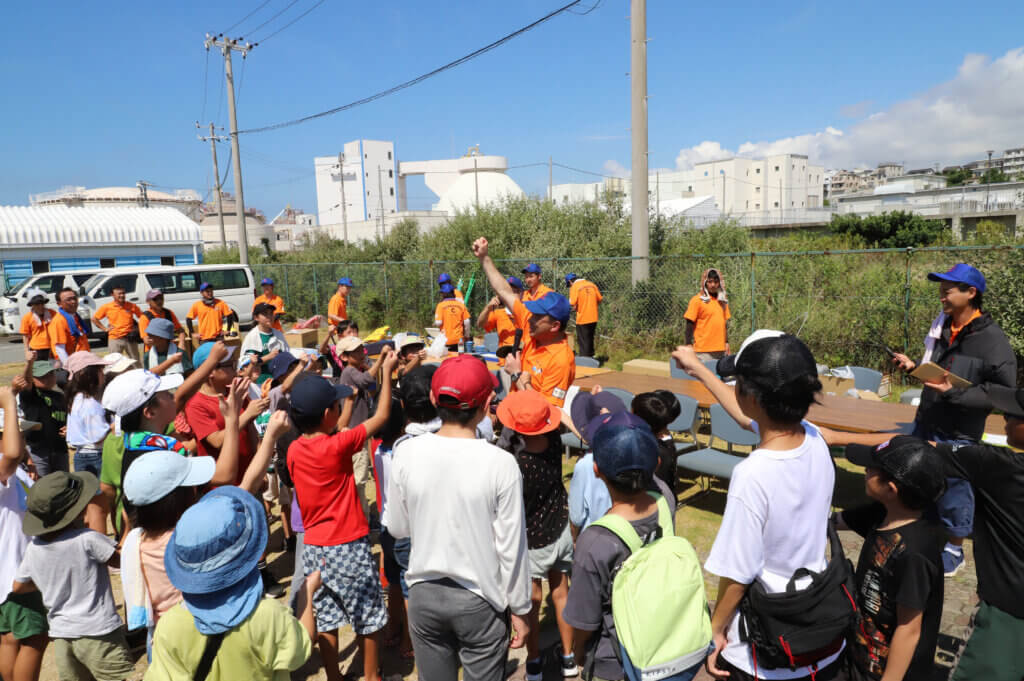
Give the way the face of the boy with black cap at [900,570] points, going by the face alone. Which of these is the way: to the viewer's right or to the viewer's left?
to the viewer's left

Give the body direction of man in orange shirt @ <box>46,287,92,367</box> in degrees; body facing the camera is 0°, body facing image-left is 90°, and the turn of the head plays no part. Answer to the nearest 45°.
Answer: approximately 315°

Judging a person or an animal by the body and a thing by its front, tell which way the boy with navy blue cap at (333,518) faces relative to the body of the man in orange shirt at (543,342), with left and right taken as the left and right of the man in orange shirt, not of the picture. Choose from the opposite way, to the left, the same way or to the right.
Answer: the opposite way

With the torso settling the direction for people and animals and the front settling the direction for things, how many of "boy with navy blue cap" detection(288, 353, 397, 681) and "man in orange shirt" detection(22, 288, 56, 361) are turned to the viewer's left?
0

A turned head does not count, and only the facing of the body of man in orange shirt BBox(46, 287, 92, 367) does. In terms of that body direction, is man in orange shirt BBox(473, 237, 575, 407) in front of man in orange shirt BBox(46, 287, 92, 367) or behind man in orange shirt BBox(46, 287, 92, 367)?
in front

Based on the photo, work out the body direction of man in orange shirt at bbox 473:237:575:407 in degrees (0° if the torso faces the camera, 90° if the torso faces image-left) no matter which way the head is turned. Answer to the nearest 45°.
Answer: approximately 45°

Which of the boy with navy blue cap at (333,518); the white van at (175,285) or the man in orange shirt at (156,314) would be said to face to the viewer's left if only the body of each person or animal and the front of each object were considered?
the white van

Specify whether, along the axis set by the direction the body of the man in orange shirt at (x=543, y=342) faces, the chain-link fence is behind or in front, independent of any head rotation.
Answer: behind

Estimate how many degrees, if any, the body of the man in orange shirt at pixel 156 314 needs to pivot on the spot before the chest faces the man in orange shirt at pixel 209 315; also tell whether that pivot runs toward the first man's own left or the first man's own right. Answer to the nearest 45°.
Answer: approximately 90° to the first man's own left

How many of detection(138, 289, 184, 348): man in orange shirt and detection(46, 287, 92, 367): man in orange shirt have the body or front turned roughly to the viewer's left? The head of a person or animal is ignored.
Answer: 0

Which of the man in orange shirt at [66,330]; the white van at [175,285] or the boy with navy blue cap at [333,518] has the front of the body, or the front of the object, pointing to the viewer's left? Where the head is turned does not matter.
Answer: the white van

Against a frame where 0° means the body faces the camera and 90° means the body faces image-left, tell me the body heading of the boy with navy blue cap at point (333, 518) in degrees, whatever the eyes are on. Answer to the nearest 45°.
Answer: approximately 225°
